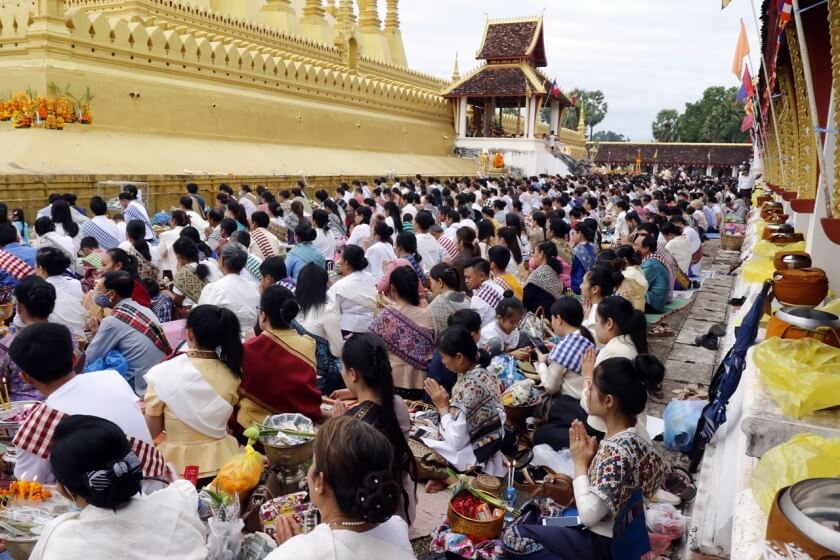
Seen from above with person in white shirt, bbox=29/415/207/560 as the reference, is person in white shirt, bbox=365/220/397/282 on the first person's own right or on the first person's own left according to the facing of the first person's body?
on the first person's own right

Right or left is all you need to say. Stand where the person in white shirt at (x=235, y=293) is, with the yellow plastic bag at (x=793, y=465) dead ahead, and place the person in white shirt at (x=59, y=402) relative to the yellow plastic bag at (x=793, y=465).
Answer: right

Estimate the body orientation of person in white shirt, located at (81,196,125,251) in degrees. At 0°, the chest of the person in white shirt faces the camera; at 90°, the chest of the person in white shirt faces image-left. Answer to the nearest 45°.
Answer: approximately 180°

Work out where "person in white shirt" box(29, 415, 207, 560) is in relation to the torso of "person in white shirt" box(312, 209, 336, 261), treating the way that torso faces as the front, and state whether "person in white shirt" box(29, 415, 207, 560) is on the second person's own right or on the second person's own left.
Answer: on the second person's own left
